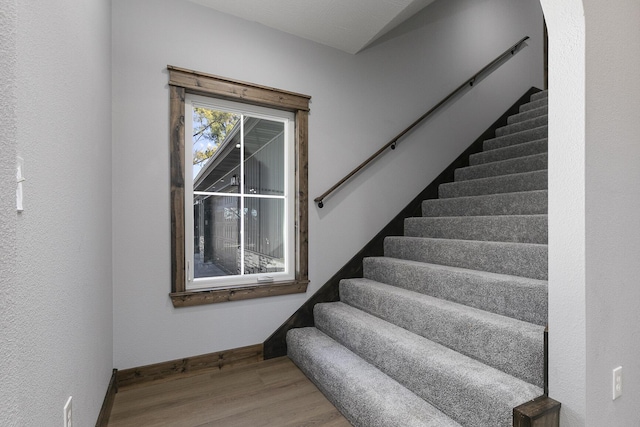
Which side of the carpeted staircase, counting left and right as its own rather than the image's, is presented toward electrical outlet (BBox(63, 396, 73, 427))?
front

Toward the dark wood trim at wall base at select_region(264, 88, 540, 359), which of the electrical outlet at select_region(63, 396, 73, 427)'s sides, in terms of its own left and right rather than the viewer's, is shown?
front

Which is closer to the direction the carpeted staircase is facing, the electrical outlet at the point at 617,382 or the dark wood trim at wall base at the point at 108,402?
the dark wood trim at wall base

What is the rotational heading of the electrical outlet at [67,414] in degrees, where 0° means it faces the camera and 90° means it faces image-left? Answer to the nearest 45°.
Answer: approximately 270°

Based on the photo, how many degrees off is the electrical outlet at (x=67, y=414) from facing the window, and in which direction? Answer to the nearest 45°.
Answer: approximately 45° to its left

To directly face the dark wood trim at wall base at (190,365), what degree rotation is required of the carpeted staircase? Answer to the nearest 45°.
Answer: approximately 45° to its right

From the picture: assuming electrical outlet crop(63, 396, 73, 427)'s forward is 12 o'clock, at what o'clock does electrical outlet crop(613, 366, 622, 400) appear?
electrical outlet crop(613, 366, 622, 400) is roughly at 1 o'clock from electrical outlet crop(63, 396, 73, 427).

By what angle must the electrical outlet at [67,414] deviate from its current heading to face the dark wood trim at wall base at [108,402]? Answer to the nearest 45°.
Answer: approximately 90° to its left

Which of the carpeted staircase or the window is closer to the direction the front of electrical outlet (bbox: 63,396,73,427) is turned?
the carpeted staircase

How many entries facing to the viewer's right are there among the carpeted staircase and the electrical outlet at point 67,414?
1

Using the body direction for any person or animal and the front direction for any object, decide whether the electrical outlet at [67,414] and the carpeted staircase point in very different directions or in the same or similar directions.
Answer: very different directions

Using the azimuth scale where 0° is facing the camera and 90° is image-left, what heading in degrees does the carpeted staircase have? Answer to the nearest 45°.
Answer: approximately 45°
